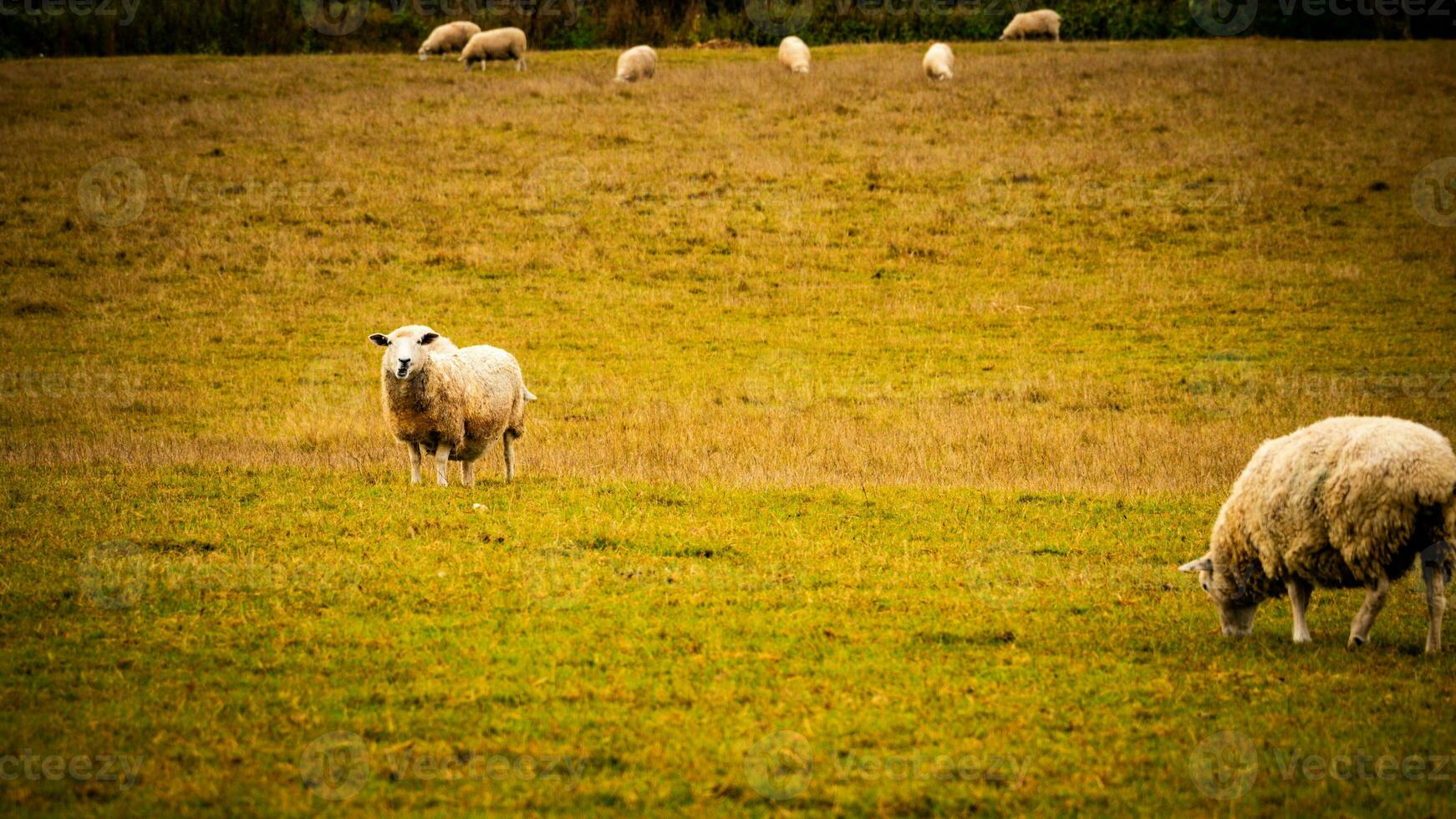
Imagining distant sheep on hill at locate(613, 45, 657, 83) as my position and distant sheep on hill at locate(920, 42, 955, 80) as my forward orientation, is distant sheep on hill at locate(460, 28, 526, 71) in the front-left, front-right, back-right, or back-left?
back-left

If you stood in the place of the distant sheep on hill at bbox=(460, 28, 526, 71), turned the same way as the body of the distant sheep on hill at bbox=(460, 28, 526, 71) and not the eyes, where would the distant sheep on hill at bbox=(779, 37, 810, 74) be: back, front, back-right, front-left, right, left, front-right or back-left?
back

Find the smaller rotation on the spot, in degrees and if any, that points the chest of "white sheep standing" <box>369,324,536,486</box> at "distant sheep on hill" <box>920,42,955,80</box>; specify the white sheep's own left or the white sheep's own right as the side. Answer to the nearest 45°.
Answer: approximately 180°

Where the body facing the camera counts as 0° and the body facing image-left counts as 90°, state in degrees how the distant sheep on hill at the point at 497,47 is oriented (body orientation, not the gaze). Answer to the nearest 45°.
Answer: approximately 90°

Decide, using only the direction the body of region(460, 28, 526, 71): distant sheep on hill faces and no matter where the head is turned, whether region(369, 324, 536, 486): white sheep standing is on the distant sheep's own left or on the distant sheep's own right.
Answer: on the distant sheep's own left

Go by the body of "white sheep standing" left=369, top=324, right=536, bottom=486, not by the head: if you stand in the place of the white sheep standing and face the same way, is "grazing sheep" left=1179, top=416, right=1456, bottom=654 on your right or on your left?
on your left

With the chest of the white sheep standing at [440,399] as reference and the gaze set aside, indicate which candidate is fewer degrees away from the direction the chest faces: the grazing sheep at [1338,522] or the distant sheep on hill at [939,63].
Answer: the grazing sheep

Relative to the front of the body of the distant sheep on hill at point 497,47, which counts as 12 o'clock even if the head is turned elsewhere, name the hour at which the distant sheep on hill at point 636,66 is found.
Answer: the distant sheep on hill at point 636,66 is roughly at 7 o'clock from the distant sheep on hill at point 497,47.
